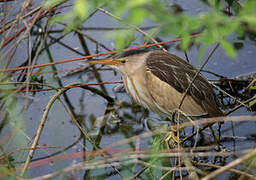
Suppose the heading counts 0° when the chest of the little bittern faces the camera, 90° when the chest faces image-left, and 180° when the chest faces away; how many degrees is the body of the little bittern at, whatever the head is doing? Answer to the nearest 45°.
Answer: approximately 90°
